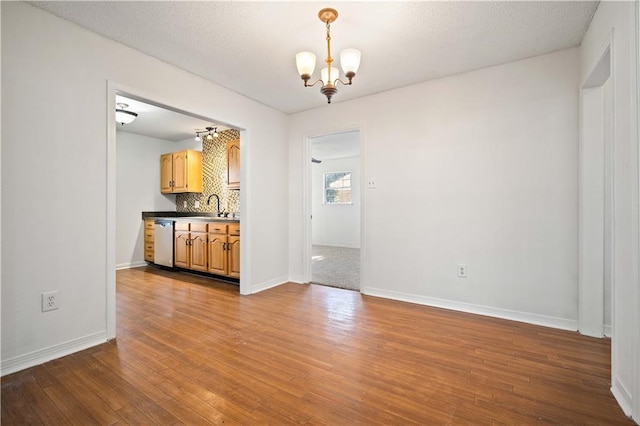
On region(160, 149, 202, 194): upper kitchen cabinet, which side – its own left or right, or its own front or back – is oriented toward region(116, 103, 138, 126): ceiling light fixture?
front

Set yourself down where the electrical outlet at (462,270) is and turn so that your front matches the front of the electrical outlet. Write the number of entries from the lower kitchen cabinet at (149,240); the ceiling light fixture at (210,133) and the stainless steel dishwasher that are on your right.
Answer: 3

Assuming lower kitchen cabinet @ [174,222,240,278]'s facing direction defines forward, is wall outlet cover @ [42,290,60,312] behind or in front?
in front

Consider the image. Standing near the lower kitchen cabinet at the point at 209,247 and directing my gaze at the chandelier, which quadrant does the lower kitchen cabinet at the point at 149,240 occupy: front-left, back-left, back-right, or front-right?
back-right

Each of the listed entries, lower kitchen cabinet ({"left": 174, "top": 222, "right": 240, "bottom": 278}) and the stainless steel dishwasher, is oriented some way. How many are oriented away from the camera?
0

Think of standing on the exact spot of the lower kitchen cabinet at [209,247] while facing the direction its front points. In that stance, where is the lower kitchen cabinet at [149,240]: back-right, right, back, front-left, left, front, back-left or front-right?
right
